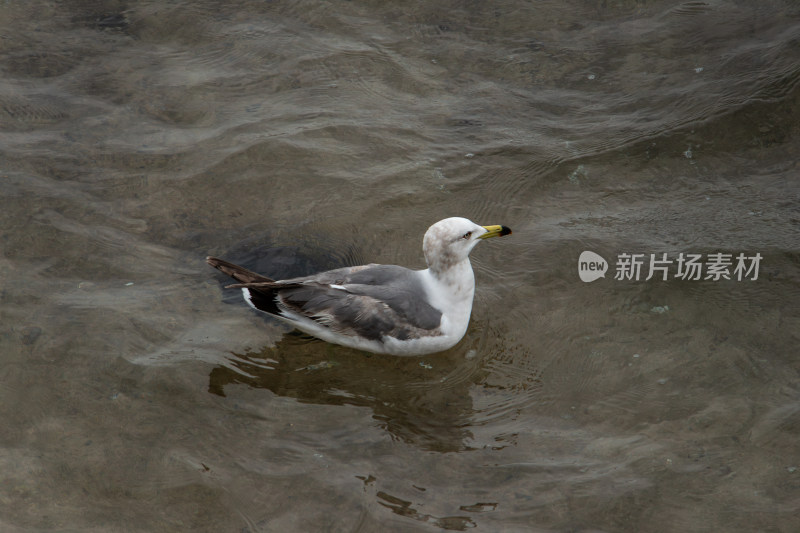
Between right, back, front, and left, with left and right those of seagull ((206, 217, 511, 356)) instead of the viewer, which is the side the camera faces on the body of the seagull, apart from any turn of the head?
right
